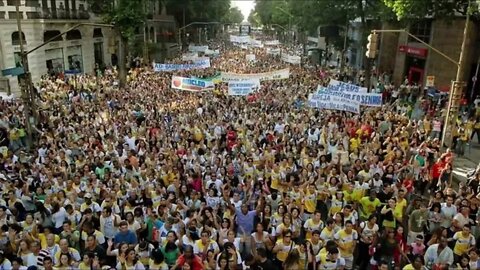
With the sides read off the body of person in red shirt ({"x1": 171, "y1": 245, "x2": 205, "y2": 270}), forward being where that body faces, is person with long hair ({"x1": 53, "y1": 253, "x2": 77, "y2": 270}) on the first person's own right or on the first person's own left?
on the first person's own right

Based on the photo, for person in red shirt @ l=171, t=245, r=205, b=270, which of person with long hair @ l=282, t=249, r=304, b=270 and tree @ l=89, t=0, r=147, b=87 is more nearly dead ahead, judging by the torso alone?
the person with long hair

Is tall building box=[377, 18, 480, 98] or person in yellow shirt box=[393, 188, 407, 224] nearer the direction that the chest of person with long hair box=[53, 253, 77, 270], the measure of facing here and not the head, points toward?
the person in yellow shirt

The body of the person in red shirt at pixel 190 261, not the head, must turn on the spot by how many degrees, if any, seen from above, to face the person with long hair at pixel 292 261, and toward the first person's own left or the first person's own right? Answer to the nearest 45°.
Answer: approximately 90° to the first person's own left

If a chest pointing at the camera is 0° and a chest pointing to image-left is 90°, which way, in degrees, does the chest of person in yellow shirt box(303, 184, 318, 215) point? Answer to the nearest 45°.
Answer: approximately 0°

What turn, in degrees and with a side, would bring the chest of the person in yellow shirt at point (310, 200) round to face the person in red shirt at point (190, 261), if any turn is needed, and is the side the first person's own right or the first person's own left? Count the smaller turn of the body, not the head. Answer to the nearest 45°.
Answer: approximately 45° to the first person's own right

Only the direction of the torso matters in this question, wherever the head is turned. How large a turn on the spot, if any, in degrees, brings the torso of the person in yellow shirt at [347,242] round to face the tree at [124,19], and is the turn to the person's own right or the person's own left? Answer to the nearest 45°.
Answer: approximately 135° to the person's own right

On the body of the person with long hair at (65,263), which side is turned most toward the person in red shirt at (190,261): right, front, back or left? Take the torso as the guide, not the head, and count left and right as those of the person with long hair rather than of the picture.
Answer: left

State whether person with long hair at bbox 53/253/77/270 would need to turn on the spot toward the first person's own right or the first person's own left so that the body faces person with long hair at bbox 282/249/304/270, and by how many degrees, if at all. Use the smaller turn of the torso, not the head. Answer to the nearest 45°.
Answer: approximately 45° to the first person's own left

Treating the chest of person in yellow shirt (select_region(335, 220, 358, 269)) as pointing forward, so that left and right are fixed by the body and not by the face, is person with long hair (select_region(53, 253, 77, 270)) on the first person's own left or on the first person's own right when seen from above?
on the first person's own right
